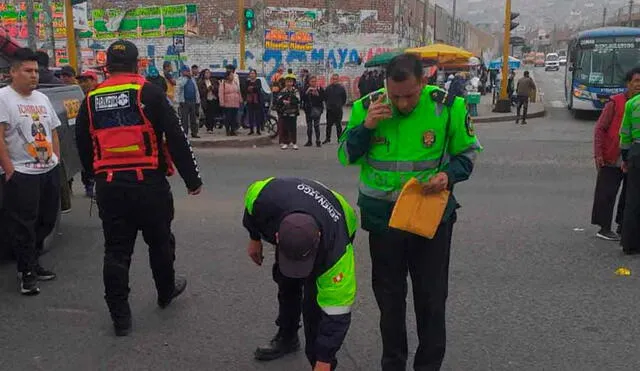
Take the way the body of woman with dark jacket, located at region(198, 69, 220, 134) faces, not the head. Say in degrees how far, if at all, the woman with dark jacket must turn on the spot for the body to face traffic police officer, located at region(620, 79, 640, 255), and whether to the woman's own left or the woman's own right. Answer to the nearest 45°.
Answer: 0° — they already face them

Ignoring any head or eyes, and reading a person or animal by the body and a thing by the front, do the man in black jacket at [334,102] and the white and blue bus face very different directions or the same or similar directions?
same or similar directions

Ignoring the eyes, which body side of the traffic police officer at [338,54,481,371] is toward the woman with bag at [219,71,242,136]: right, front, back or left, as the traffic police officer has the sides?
back

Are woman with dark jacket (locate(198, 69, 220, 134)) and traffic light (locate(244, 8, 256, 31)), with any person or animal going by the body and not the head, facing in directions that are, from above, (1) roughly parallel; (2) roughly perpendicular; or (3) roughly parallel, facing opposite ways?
roughly parallel

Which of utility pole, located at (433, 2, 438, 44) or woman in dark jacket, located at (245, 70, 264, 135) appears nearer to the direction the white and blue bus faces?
the woman in dark jacket

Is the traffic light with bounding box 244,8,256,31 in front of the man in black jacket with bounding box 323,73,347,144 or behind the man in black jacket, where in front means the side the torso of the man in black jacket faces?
behind

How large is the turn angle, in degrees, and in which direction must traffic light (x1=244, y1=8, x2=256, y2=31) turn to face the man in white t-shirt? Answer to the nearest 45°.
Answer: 0° — it already faces them

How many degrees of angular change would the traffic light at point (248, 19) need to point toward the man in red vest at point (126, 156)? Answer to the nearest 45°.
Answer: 0° — it already faces them

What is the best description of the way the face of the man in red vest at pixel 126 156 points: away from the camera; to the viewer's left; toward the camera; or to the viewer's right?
away from the camera

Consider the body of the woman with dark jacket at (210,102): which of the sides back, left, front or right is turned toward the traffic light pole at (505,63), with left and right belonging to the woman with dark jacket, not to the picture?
left

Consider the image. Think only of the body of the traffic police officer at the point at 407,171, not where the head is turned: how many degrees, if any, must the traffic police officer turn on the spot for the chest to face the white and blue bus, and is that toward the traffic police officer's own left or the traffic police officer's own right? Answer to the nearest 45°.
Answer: approximately 180°

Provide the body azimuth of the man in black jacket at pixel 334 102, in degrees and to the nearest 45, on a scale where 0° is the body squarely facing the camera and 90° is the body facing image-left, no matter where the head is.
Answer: approximately 0°

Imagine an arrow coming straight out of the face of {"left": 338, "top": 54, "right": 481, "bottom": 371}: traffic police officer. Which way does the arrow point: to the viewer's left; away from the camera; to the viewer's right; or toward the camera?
toward the camera

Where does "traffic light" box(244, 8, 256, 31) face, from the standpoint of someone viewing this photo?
facing the viewer

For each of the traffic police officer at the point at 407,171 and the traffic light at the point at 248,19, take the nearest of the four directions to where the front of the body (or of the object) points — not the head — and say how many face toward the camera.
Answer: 2

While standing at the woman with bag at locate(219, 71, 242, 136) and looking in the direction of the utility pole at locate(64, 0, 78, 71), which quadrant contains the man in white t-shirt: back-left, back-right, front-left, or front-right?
front-left

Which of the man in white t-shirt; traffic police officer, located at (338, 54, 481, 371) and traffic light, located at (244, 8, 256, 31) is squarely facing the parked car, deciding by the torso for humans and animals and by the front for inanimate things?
the traffic light

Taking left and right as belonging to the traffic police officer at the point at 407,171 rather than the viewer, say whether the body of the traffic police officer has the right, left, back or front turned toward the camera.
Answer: front

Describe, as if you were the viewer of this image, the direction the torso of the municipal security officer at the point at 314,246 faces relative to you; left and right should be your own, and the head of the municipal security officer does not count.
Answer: facing the viewer and to the left of the viewer
